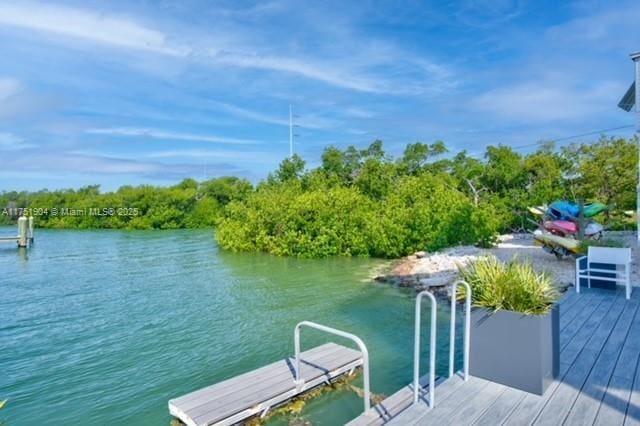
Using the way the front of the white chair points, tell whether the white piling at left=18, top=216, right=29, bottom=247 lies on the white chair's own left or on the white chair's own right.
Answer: on the white chair's own right

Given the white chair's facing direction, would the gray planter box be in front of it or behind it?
in front

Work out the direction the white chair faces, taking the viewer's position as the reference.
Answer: facing the viewer and to the left of the viewer

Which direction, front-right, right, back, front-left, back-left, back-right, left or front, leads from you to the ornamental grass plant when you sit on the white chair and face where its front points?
front-left

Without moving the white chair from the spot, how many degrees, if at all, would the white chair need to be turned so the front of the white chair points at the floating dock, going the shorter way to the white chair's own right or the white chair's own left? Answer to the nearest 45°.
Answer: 0° — it already faces it
